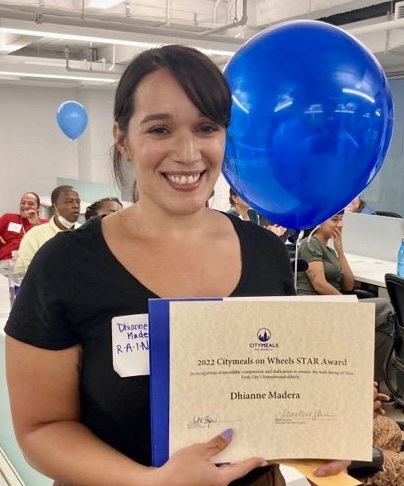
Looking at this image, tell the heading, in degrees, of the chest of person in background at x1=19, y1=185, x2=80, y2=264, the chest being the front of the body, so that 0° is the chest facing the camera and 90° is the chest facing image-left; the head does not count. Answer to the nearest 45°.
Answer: approximately 315°
